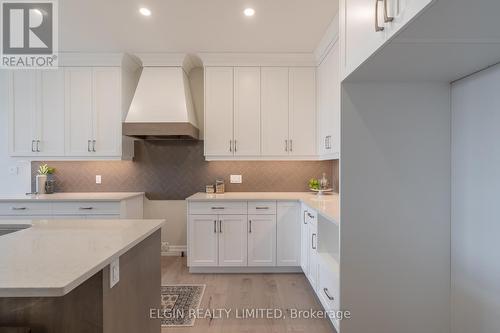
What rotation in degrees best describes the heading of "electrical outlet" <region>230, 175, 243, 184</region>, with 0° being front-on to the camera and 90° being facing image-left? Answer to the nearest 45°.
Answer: approximately 0°

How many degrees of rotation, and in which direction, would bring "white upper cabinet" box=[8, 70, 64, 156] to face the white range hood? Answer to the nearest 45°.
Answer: approximately 45° to its left

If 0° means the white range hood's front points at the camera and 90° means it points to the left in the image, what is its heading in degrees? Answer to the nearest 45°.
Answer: approximately 0°

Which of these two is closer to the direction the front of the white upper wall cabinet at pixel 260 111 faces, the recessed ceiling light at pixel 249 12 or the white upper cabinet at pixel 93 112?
the recessed ceiling light

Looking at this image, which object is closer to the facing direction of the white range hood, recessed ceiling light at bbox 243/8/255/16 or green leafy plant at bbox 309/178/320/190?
the recessed ceiling light

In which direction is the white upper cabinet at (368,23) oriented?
to the viewer's left

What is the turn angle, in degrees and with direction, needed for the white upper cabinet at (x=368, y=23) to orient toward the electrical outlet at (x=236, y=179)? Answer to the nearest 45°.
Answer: approximately 45° to its right
